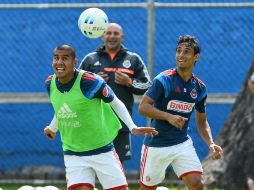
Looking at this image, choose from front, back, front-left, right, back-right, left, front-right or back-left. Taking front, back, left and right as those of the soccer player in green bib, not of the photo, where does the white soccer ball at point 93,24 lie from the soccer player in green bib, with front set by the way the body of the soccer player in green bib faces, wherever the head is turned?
back-right

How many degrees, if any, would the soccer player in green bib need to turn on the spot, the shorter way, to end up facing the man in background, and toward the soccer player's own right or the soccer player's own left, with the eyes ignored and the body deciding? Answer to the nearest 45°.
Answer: approximately 135° to the soccer player's own right

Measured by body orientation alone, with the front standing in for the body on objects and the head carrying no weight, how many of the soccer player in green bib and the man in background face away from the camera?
0

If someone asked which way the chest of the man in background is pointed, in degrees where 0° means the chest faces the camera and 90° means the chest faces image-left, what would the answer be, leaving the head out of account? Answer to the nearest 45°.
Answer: approximately 0°

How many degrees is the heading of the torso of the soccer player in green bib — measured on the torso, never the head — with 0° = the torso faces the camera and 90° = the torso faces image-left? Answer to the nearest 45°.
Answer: approximately 45°
